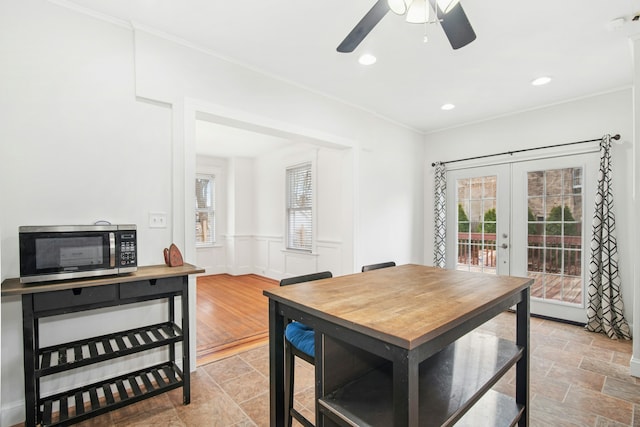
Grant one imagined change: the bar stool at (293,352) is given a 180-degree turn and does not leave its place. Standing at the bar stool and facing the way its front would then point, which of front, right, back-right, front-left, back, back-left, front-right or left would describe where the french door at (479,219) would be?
right

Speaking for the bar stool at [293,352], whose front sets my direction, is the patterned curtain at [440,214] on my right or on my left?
on my left

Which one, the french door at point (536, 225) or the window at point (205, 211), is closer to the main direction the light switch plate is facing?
the french door

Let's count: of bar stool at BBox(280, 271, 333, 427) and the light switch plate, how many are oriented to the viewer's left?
0

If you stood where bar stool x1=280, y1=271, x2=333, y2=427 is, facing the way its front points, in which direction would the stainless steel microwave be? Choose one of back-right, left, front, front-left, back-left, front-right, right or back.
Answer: back-right

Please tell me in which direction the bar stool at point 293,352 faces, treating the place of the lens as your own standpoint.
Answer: facing the viewer and to the right of the viewer

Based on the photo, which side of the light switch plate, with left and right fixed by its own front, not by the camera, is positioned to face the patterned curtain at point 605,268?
left

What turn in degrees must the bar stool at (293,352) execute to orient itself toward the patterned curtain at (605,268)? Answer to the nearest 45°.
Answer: approximately 90° to its left

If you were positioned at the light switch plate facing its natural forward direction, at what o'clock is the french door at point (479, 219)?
The french door is roughly at 9 o'clock from the light switch plate.

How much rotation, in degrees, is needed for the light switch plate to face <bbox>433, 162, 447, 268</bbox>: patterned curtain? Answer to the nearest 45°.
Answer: approximately 90° to its left

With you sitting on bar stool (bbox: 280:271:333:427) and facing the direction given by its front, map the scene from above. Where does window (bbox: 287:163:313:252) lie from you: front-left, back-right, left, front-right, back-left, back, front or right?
back-left

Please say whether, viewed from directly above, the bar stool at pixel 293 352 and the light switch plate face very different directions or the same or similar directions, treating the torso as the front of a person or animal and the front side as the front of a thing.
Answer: same or similar directions

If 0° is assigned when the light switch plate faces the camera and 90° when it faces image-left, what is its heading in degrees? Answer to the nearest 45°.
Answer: approximately 0°
